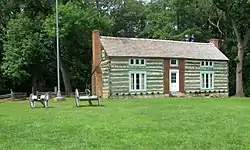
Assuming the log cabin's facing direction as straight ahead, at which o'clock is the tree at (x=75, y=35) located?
The tree is roughly at 4 o'clock from the log cabin.

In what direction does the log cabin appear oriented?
toward the camera

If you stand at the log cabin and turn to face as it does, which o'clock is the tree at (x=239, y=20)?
The tree is roughly at 8 o'clock from the log cabin.

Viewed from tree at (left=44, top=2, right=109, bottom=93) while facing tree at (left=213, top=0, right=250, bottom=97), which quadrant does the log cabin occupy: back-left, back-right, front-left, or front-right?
front-right

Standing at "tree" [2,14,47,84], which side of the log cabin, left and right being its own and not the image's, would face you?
right

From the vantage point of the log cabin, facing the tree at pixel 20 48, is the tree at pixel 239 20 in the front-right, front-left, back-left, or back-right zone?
back-right

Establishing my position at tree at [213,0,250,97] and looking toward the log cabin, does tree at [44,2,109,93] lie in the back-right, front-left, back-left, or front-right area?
front-right
